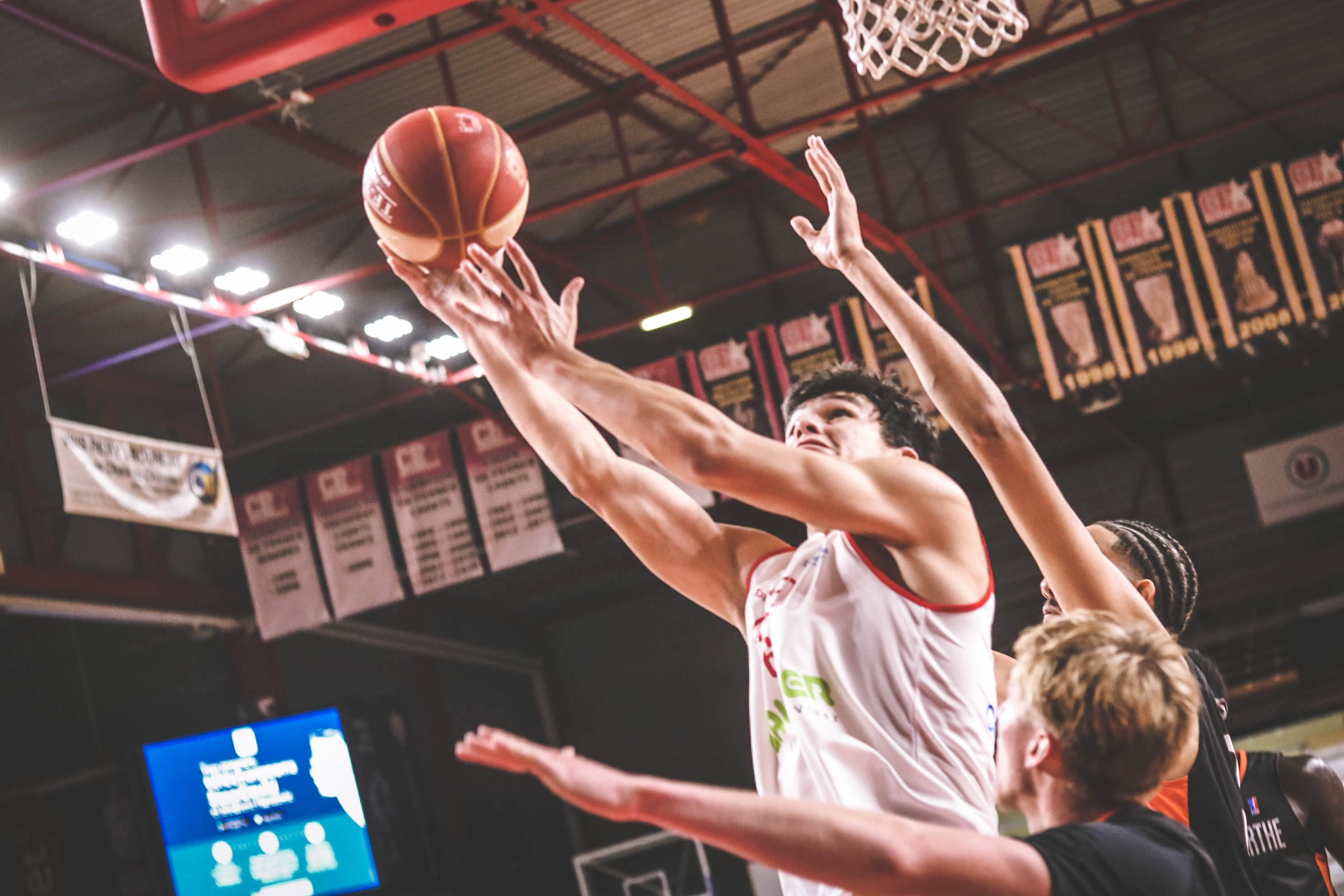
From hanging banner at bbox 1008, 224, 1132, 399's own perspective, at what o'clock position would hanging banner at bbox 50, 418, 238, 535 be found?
hanging banner at bbox 50, 418, 238, 535 is roughly at 2 o'clock from hanging banner at bbox 1008, 224, 1132, 399.

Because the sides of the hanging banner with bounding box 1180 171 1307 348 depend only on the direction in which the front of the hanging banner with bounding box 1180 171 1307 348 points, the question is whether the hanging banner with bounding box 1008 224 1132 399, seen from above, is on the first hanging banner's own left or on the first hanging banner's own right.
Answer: on the first hanging banner's own right

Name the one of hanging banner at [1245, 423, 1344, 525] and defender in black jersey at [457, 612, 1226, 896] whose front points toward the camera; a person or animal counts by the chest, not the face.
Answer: the hanging banner

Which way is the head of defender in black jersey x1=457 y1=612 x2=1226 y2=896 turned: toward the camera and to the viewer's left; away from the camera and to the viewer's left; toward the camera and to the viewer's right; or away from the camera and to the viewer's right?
away from the camera and to the viewer's left

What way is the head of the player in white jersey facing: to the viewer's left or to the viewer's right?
to the viewer's left

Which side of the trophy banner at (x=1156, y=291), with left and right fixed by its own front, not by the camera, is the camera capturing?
front

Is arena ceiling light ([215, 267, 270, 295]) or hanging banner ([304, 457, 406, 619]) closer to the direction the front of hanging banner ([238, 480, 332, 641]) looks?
the arena ceiling light

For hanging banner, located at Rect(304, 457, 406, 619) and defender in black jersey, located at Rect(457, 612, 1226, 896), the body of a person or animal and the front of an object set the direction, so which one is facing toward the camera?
the hanging banner

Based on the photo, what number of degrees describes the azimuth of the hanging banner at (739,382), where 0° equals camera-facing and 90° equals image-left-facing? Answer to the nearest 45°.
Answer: approximately 0°

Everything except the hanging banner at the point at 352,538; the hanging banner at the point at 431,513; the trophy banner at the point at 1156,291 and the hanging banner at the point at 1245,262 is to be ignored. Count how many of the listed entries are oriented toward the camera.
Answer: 4

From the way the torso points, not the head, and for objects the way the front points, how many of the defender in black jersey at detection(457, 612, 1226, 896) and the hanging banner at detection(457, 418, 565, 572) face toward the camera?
1

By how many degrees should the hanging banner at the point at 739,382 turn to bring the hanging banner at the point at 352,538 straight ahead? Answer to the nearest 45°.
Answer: approximately 90° to its right

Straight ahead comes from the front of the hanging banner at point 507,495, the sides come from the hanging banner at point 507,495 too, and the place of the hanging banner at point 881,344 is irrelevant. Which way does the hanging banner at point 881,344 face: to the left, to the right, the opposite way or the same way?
the same way

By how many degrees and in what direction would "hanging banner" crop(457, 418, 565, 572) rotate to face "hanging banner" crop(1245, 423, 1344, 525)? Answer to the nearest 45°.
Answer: approximately 90° to its left

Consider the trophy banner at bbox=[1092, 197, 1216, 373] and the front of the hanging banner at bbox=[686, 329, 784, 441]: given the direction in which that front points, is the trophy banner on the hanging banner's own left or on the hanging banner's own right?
on the hanging banner's own left
